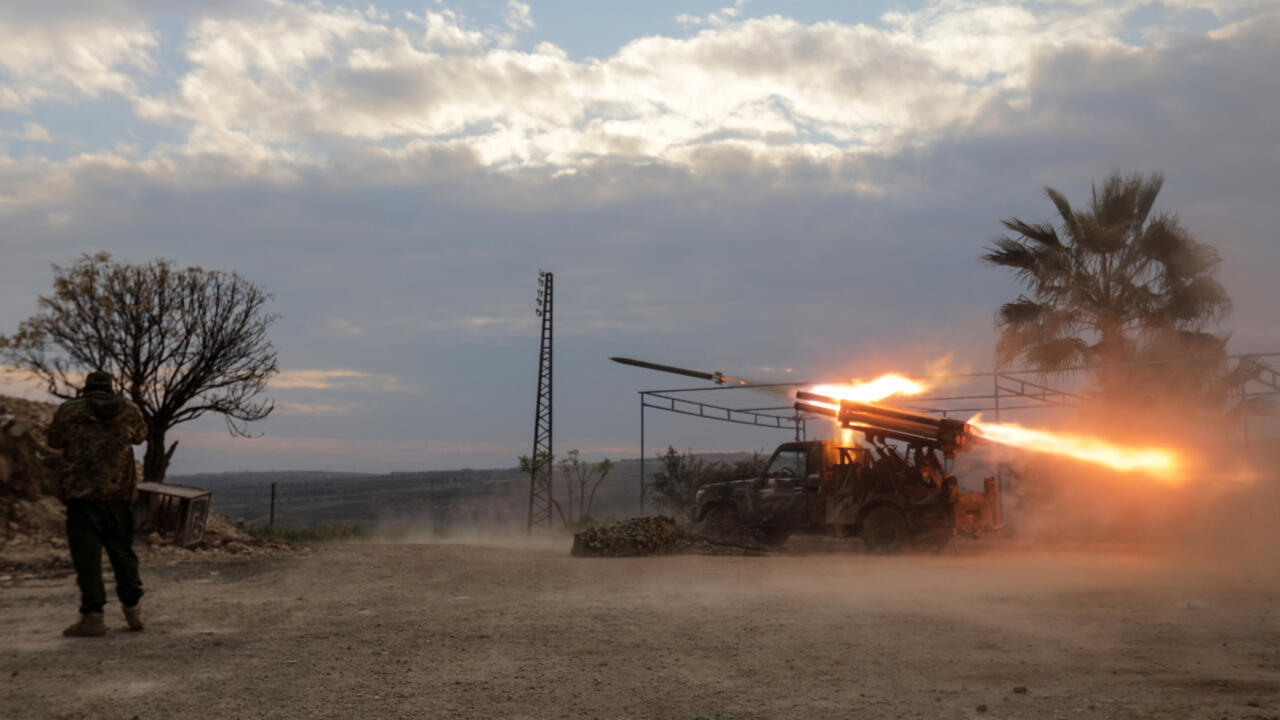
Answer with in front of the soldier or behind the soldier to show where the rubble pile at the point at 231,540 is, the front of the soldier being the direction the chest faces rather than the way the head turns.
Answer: in front

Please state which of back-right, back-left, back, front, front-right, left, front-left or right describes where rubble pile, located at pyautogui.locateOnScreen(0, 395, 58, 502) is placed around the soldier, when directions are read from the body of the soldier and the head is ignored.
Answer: front

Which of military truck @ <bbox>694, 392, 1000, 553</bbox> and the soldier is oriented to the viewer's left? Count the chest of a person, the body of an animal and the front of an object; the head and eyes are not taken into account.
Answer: the military truck

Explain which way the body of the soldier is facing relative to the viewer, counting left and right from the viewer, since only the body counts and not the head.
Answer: facing away from the viewer

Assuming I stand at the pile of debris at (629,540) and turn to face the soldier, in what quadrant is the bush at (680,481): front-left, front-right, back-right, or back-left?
back-right

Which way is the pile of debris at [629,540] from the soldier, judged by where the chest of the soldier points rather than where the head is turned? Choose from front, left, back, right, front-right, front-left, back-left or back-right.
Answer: front-right

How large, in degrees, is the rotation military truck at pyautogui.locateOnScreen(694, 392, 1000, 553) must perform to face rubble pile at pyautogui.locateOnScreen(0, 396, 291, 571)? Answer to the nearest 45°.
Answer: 0° — it already faces it

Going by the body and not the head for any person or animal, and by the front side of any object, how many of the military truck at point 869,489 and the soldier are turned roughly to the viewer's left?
1

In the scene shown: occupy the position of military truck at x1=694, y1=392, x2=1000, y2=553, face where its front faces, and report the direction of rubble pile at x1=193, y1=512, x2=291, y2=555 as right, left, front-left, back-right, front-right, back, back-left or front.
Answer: front

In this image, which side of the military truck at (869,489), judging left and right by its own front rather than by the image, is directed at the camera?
left

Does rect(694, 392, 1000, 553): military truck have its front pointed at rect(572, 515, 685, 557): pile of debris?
yes

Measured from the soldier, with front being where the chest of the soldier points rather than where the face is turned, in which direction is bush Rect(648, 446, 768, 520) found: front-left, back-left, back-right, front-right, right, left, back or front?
front-right

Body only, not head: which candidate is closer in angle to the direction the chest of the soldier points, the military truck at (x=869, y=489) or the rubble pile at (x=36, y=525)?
the rubble pile
